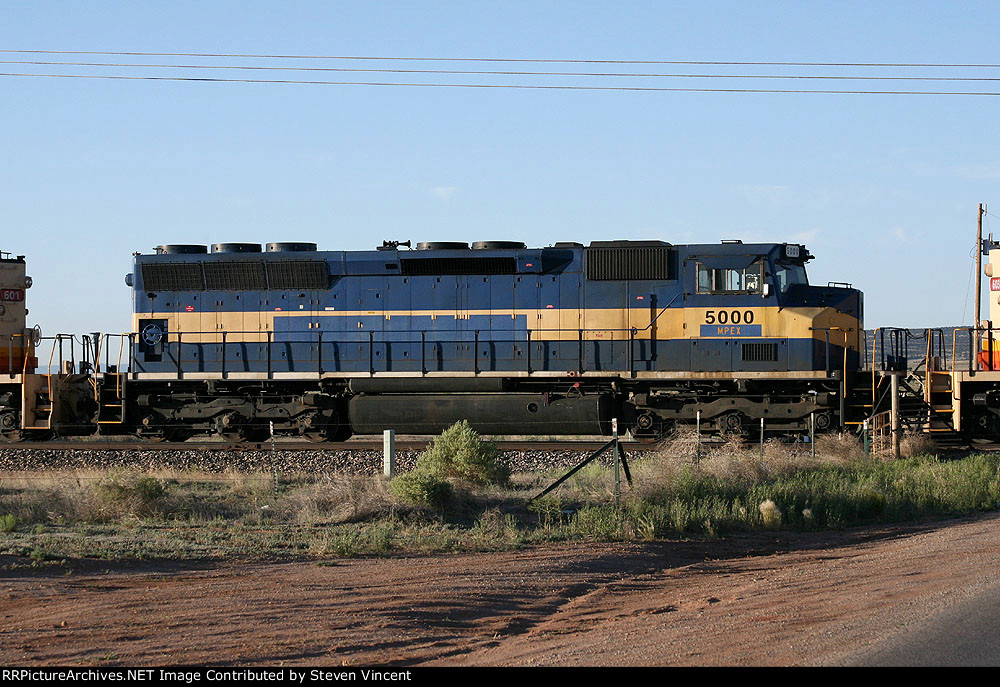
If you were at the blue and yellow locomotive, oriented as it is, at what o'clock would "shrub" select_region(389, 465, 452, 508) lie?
The shrub is roughly at 3 o'clock from the blue and yellow locomotive.

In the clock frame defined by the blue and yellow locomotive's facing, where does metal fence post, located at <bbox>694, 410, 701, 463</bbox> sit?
The metal fence post is roughly at 1 o'clock from the blue and yellow locomotive.

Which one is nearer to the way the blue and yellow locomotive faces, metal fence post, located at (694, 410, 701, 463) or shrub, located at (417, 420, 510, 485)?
the metal fence post

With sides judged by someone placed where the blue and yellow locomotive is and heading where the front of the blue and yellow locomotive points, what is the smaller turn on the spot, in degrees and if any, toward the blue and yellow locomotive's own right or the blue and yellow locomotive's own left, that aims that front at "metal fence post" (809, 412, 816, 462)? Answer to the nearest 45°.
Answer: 0° — it already faces it

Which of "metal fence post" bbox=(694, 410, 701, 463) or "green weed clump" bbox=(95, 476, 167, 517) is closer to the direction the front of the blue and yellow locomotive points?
the metal fence post

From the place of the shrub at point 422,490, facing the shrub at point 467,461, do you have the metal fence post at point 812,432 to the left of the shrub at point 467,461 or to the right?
right

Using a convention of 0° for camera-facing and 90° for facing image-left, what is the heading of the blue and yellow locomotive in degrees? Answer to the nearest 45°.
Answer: approximately 270°

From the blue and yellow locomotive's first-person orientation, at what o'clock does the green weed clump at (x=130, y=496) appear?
The green weed clump is roughly at 4 o'clock from the blue and yellow locomotive.

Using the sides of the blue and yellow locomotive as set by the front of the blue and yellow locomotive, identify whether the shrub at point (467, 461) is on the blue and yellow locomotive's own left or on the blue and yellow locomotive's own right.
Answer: on the blue and yellow locomotive's own right

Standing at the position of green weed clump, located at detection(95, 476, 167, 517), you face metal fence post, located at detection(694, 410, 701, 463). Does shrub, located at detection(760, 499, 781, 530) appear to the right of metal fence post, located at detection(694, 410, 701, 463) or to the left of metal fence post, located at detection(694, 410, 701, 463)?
right

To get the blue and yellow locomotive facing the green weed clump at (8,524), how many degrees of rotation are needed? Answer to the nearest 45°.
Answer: approximately 135° to its right

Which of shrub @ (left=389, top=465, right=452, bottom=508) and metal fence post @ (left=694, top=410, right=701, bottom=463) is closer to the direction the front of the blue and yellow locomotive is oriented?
the metal fence post
